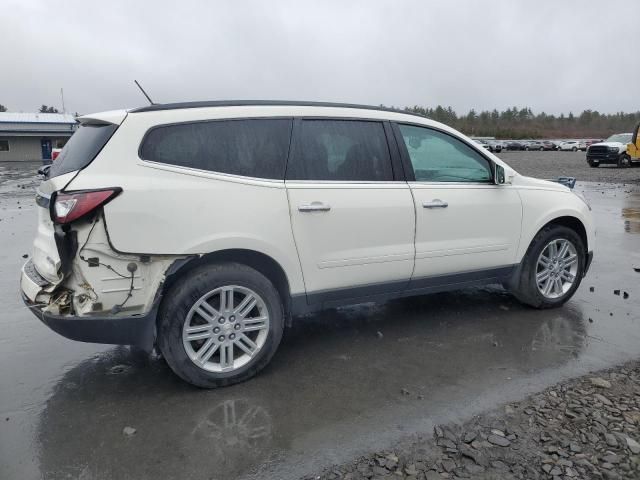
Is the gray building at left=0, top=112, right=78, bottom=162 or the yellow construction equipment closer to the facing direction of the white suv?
the yellow construction equipment

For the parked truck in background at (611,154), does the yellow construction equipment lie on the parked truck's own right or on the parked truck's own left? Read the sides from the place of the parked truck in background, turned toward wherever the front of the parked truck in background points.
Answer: on the parked truck's own left

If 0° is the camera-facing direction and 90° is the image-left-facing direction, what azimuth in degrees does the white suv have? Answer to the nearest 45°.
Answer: approximately 225°

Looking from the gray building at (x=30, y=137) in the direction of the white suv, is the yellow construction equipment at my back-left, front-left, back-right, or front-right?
front-left

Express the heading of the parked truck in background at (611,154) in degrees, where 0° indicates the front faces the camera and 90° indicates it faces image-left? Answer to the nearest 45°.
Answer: approximately 45°

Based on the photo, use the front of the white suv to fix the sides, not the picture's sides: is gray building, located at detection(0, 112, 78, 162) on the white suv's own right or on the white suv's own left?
on the white suv's own left

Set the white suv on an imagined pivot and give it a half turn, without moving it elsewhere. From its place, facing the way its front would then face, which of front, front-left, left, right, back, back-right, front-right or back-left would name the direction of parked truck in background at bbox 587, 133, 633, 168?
back
